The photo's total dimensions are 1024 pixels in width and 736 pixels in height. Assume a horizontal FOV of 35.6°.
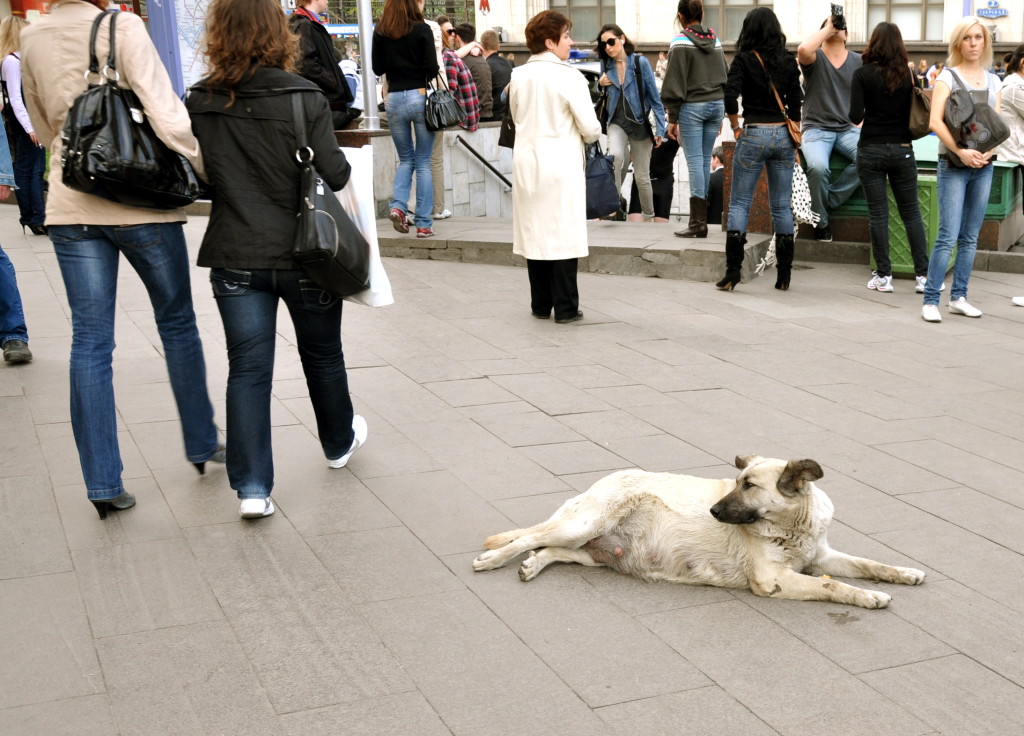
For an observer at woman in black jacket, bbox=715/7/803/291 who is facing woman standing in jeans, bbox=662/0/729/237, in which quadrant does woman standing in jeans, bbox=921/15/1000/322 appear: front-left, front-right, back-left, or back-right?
back-right

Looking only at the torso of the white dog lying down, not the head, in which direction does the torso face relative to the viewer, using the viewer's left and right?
facing to the right of the viewer

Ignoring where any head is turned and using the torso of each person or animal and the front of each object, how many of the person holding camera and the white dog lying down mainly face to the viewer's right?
1

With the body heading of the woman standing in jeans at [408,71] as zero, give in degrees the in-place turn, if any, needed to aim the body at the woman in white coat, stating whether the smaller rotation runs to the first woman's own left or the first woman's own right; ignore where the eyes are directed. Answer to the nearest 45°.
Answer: approximately 180°

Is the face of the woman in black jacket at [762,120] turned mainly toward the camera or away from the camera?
away from the camera

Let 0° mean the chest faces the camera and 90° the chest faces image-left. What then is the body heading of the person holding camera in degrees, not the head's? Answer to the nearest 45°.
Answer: approximately 0°

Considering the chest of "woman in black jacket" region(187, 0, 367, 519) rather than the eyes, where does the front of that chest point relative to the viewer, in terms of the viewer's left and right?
facing away from the viewer

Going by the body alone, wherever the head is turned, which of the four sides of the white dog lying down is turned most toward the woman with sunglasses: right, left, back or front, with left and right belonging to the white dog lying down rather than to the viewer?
left

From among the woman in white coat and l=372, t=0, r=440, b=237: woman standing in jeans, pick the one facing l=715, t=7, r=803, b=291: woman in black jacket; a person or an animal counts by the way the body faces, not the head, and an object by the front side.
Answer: the woman in white coat

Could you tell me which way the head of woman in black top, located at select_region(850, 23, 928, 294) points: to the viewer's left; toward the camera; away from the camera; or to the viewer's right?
away from the camera
